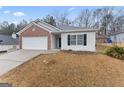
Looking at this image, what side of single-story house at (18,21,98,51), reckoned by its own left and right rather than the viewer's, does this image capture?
front

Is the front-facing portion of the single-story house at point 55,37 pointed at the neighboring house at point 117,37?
no

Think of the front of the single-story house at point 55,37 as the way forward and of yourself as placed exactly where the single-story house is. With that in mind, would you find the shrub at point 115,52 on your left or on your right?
on your left
